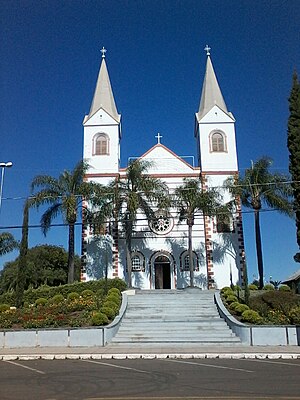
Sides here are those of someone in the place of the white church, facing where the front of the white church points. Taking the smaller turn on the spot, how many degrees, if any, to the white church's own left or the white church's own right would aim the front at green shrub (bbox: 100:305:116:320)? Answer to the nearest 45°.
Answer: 0° — it already faces it

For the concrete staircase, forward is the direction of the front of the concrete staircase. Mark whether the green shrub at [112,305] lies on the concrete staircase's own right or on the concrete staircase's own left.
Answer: on the concrete staircase's own right

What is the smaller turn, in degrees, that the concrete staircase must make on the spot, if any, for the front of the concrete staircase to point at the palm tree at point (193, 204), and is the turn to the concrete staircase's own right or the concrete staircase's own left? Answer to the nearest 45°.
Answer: approximately 180°

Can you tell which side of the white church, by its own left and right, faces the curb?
front

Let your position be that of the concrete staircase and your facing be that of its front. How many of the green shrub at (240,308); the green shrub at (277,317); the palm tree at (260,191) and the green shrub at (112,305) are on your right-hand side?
1

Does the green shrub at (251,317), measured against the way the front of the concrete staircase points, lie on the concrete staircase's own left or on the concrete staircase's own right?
on the concrete staircase's own left

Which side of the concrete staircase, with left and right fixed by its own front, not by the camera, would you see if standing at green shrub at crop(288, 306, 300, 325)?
left

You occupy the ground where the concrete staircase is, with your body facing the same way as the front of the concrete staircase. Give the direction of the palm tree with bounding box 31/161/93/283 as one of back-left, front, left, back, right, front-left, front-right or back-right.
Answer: back-right

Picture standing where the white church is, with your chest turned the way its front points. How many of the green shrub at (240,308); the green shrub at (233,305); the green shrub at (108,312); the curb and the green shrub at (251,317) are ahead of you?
5

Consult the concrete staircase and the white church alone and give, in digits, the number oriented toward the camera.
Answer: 2

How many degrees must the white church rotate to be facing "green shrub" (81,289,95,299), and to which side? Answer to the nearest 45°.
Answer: approximately 45° to its right

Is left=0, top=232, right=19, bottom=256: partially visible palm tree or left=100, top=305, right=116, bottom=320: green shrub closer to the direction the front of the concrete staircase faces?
the green shrub

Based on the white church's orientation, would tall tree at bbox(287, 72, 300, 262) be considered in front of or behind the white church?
in front

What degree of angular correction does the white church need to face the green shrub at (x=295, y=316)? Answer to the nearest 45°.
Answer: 0° — it already faces it
